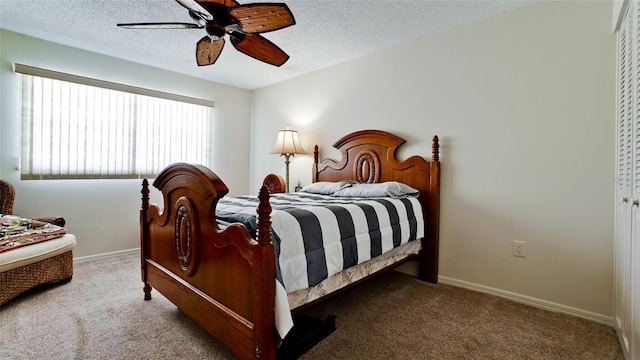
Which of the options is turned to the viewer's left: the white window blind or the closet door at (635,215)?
the closet door

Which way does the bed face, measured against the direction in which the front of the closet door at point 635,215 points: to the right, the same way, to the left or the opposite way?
to the left

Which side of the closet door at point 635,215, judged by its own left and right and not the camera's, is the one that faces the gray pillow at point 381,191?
front

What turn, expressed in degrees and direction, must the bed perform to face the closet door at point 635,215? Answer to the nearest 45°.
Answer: approximately 135° to its left

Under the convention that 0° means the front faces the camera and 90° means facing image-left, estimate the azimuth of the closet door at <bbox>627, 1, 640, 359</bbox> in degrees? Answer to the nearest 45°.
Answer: approximately 90°

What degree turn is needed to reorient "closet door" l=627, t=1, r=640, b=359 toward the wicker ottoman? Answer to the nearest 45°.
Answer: approximately 45° to its left

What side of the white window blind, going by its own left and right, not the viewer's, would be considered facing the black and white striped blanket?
front

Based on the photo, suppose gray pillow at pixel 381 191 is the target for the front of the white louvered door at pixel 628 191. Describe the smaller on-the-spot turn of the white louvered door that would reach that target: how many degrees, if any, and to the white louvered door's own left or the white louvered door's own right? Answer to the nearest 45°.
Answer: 0° — it already faces it

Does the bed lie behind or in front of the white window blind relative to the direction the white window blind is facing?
in front

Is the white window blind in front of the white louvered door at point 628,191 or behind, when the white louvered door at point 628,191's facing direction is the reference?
in front

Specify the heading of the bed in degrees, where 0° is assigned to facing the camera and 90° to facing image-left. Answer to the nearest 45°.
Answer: approximately 45°

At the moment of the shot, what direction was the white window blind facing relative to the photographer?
facing the viewer and to the right of the viewer

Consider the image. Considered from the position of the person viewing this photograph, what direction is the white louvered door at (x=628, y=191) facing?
facing to the left of the viewer

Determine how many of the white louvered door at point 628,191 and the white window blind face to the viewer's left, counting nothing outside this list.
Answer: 1

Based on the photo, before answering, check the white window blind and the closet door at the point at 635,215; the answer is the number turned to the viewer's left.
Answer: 1
